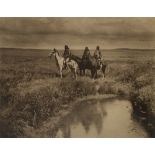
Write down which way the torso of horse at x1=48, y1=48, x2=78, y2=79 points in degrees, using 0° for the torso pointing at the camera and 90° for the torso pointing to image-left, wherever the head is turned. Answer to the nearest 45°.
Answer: approximately 90°
